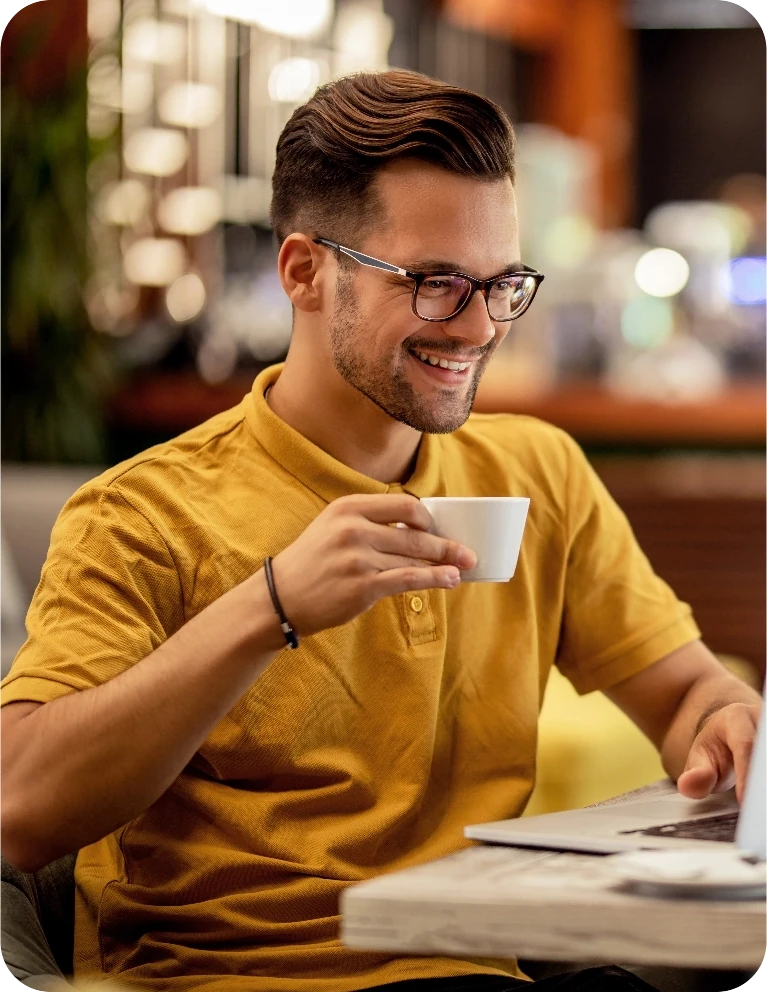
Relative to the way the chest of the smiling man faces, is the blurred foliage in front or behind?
behind

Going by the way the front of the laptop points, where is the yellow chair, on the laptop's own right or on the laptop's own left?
on the laptop's own right

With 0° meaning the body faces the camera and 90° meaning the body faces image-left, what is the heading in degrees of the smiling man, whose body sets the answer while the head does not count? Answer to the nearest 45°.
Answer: approximately 315°

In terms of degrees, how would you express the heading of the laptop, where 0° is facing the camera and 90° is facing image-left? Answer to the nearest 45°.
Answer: approximately 90°

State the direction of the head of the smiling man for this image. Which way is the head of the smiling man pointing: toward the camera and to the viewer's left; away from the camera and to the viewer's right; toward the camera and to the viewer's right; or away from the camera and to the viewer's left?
toward the camera and to the viewer's right
